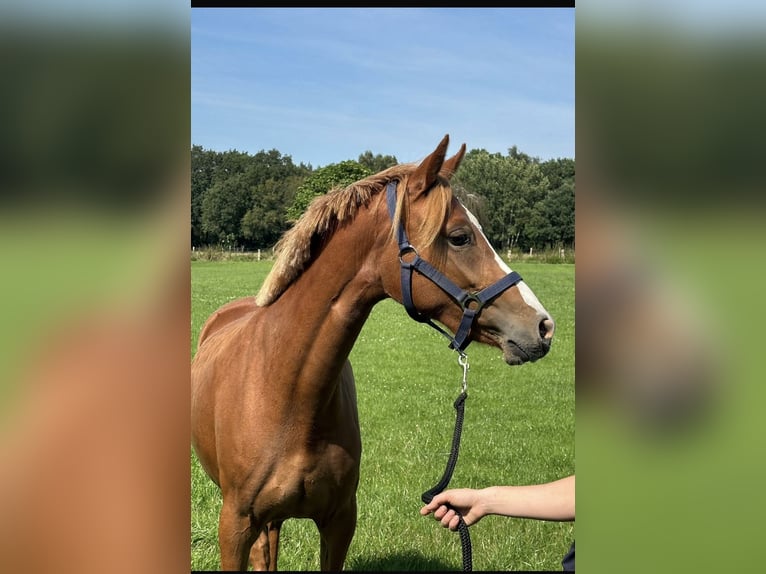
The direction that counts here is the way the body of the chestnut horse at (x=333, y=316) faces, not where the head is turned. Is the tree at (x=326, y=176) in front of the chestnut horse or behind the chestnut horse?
behind

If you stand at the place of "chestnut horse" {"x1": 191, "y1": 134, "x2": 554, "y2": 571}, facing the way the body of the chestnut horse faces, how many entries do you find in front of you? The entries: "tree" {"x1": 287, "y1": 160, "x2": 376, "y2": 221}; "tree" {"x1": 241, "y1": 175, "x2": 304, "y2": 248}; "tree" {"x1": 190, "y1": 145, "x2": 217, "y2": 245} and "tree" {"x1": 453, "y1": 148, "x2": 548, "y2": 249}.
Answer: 0

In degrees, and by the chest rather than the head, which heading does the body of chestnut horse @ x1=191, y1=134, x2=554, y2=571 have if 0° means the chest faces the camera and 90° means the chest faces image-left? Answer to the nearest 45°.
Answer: approximately 315°

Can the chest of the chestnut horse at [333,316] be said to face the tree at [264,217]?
no

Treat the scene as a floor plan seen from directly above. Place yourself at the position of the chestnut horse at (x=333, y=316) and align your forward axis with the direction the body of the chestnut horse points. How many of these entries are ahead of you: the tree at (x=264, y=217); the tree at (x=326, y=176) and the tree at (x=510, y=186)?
0

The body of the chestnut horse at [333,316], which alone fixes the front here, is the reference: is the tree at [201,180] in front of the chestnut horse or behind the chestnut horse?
behind

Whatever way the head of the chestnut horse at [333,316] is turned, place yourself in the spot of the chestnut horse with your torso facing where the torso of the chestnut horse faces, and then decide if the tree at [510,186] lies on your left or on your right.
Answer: on your left

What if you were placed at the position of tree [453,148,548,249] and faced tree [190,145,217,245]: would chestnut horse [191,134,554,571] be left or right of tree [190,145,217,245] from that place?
left
